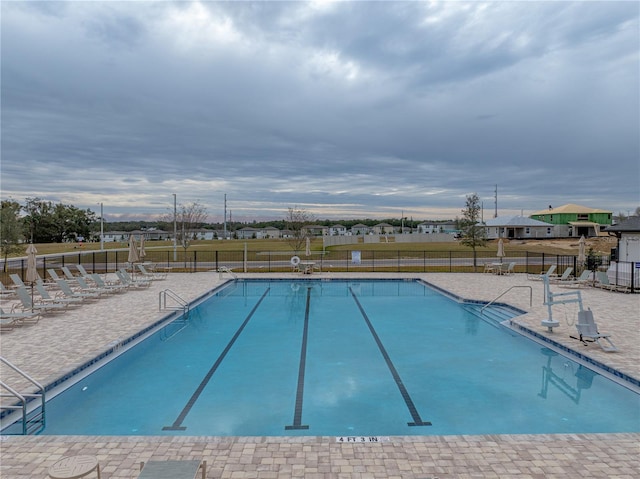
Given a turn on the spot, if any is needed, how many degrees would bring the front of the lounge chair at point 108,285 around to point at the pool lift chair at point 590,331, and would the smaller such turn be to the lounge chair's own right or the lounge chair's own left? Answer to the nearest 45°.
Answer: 0° — it already faces it

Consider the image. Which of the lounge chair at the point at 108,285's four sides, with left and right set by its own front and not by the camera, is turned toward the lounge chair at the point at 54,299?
right

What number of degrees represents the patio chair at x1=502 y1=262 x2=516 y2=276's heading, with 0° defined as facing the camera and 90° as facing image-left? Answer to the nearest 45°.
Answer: approximately 45°

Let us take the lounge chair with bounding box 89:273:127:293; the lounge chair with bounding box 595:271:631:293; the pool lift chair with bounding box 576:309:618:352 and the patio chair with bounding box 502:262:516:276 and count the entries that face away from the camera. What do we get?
0

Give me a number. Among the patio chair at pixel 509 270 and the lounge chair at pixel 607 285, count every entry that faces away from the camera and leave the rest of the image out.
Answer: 0

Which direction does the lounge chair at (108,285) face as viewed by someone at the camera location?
facing the viewer and to the right of the viewer

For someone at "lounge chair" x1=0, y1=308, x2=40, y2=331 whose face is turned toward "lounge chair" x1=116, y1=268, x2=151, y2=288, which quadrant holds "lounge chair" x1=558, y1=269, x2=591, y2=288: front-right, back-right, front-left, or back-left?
front-right
